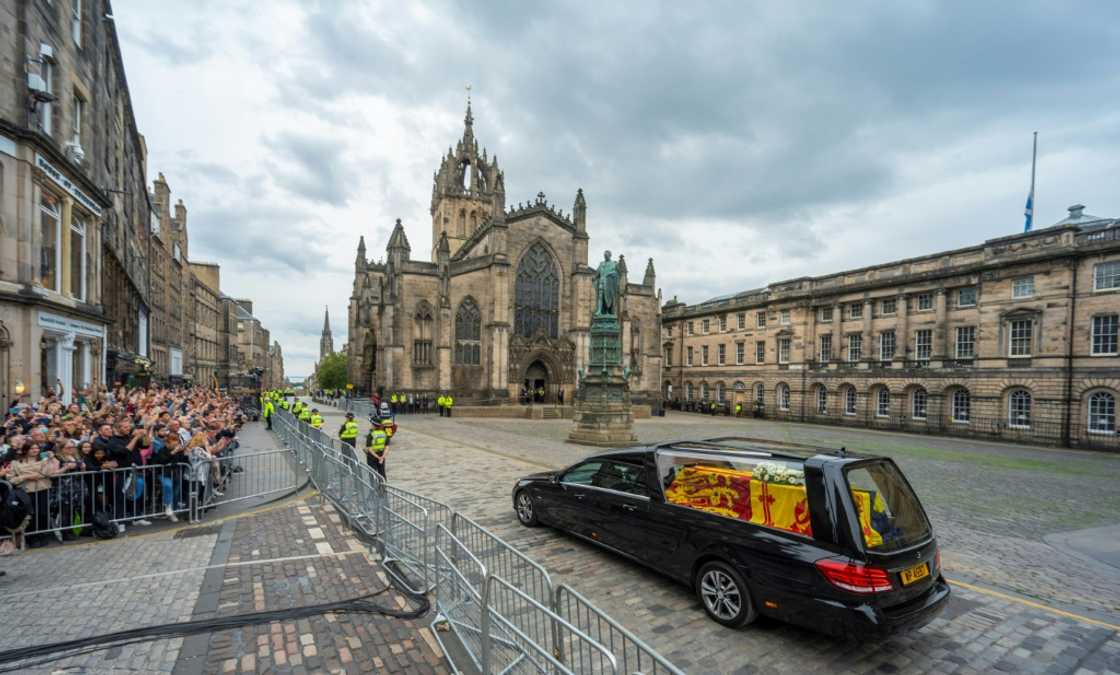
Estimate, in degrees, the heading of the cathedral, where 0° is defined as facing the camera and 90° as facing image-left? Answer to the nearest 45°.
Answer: approximately 0°

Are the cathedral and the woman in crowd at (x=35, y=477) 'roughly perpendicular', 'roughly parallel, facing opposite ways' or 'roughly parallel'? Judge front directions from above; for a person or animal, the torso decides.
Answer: roughly perpendicular

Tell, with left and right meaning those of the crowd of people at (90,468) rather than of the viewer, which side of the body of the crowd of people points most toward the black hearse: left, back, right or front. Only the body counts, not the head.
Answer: front

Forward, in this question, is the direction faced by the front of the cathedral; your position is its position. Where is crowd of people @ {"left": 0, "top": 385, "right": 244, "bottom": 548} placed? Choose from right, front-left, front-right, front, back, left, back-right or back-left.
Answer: front

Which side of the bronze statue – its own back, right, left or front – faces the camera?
front

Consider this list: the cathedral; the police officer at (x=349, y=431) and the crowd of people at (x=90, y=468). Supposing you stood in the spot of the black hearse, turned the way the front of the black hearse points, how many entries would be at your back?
0

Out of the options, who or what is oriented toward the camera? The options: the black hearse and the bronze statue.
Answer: the bronze statue

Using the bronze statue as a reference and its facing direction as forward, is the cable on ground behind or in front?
in front
